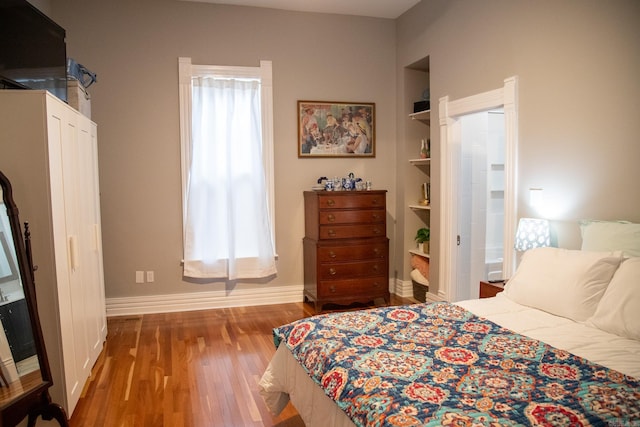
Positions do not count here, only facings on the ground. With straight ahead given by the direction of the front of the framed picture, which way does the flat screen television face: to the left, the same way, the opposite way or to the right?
to the left

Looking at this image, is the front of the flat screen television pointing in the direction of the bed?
yes

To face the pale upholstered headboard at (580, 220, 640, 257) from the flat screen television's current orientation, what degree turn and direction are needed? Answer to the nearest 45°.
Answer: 0° — it already faces it

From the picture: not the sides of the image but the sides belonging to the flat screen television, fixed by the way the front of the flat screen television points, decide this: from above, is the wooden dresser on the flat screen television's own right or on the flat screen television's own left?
on the flat screen television's own left

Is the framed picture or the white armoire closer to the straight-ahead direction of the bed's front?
the white armoire

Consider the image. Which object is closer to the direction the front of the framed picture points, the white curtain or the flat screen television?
the flat screen television

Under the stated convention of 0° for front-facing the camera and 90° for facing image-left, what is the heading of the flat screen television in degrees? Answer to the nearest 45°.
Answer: approximately 315°

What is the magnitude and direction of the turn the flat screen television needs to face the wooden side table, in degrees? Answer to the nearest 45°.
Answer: approximately 45° to its left
